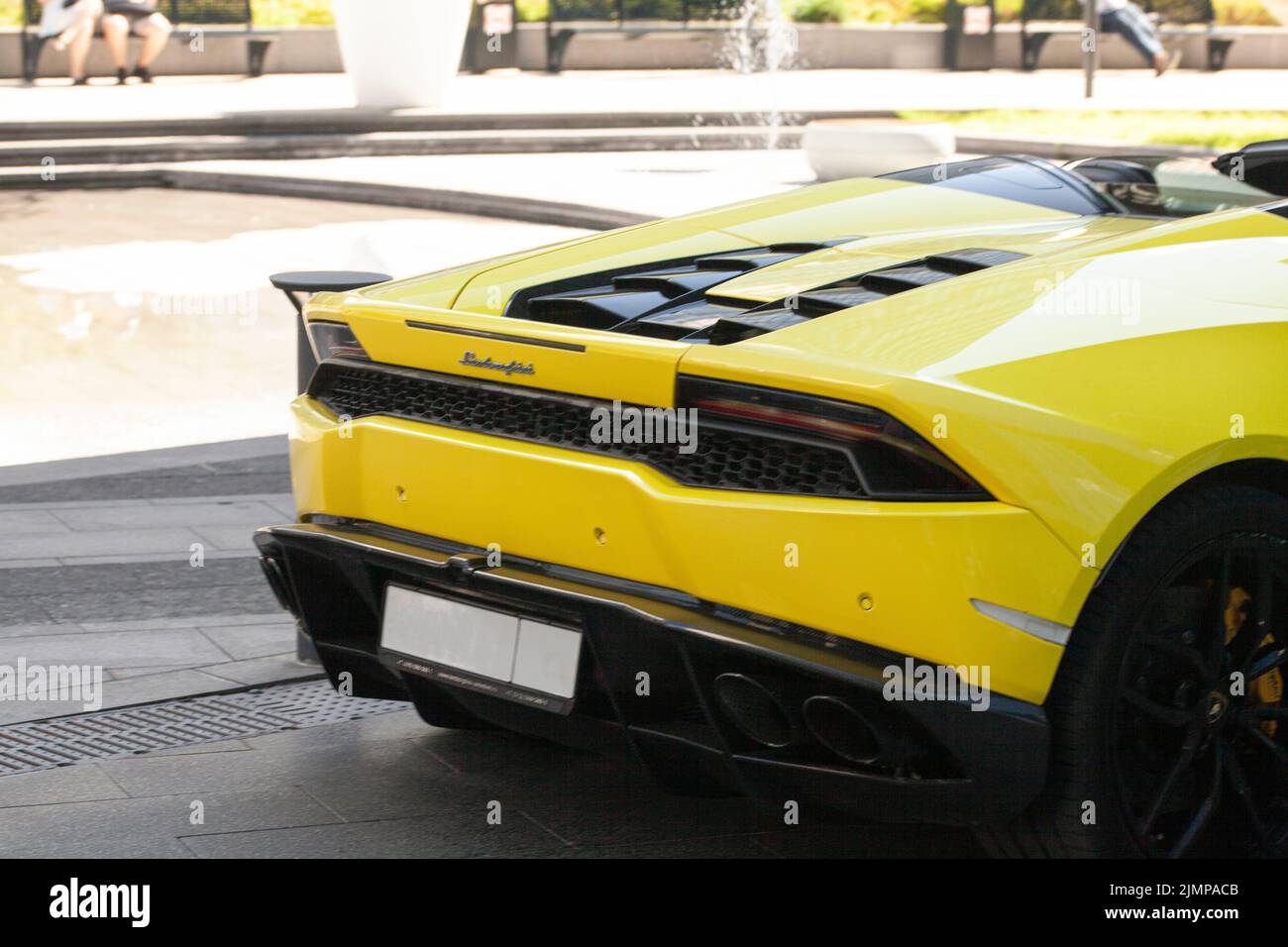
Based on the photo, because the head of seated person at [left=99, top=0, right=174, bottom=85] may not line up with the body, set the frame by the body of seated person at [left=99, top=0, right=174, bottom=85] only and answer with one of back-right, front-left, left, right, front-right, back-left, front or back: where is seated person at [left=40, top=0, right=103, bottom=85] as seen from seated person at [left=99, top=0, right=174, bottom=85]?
right

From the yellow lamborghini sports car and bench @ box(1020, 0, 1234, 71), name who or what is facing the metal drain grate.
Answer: the bench

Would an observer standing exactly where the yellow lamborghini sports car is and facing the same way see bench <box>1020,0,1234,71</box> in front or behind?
in front

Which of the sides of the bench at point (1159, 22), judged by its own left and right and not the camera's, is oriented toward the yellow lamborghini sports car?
front

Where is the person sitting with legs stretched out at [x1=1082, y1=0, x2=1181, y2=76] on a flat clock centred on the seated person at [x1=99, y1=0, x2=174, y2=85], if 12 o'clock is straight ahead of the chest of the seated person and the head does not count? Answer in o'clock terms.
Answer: The person sitting with legs stretched out is roughly at 9 o'clock from the seated person.

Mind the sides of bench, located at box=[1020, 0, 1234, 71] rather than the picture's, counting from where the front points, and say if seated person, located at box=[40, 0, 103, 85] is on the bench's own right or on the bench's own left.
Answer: on the bench's own right

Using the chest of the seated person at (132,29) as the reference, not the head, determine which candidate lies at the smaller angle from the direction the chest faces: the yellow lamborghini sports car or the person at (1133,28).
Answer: the yellow lamborghini sports car

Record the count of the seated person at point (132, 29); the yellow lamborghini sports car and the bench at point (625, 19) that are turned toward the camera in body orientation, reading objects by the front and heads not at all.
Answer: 2

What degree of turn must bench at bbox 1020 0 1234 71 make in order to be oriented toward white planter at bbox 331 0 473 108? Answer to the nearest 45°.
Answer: approximately 45° to its right

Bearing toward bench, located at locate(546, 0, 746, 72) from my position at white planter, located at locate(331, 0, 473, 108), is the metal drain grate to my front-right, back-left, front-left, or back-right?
back-right
